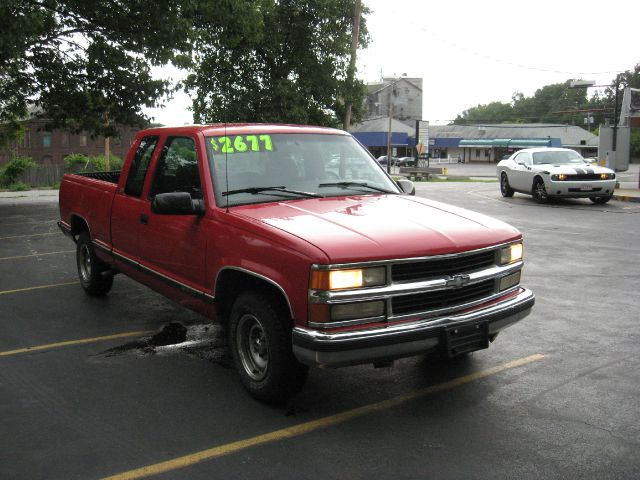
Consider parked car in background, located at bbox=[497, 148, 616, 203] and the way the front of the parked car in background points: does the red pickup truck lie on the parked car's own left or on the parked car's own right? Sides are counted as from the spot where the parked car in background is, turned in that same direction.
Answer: on the parked car's own right

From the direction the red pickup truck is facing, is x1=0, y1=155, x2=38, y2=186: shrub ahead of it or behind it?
behind

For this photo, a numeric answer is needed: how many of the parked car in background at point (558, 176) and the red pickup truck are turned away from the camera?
0

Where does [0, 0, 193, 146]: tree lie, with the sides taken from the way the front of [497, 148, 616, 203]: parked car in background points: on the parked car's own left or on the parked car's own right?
on the parked car's own right

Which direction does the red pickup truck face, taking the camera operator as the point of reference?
facing the viewer and to the right of the viewer

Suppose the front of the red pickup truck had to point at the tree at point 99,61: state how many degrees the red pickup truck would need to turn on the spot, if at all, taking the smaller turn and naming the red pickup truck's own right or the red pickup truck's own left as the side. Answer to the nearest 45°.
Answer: approximately 135° to the red pickup truck's own left
